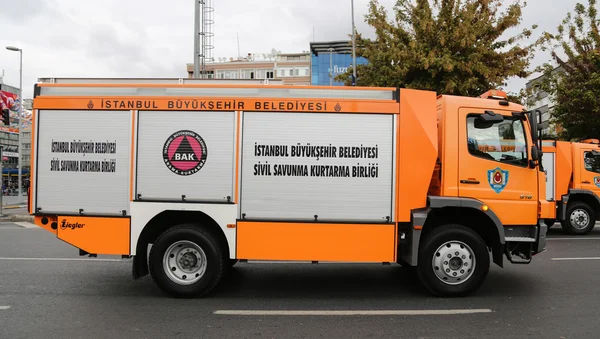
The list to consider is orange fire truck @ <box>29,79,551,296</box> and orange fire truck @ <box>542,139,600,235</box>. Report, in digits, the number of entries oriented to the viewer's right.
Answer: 2

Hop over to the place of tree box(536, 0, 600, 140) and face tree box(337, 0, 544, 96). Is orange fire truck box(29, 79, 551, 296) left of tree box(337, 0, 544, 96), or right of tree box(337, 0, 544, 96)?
left

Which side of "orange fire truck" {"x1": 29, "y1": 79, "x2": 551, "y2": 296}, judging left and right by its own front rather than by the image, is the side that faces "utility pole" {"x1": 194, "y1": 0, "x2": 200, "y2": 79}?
left

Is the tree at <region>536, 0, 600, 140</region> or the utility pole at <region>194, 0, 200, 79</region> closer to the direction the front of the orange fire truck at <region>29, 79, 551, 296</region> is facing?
the tree

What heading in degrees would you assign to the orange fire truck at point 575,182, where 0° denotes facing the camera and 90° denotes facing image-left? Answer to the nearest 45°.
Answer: approximately 270°

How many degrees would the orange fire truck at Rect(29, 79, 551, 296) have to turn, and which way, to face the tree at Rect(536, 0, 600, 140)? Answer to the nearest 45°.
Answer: approximately 45° to its left

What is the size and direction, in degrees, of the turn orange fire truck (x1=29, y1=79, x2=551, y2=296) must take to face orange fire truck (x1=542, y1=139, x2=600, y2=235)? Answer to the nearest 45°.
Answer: approximately 45° to its left

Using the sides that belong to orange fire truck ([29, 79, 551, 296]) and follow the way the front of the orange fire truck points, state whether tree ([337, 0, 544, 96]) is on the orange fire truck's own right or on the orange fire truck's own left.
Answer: on the orange fire truck's own left

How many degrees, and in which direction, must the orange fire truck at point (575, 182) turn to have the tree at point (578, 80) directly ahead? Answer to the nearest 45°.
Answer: approximately 90° to its left

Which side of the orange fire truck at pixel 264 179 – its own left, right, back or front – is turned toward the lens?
right
